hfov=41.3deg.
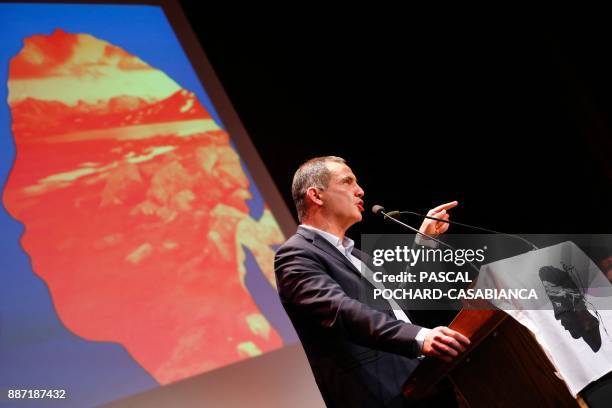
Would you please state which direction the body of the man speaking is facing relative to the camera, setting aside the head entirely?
to the viewer's right

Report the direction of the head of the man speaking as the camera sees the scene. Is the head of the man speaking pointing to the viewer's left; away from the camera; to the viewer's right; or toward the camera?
to the viewer's right
